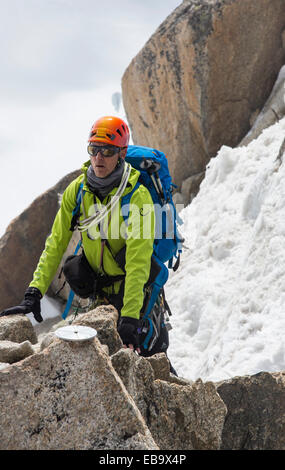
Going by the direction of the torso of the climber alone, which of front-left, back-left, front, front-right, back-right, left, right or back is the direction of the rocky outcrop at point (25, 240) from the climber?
back-right

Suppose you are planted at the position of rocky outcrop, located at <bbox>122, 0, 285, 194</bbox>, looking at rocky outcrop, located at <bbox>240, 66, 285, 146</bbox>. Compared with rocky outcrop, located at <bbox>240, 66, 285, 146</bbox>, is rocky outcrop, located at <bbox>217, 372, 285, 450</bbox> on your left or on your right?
right

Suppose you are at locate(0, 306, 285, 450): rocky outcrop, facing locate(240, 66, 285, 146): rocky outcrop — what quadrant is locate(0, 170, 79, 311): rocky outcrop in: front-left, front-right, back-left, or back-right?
front-left

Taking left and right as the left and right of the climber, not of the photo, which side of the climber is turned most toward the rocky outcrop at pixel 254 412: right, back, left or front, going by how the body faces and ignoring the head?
left

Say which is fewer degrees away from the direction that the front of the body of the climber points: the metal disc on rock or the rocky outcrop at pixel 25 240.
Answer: the metal disc on rock

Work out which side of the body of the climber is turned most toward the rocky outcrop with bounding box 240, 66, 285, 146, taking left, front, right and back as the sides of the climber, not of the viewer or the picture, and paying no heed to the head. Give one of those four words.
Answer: back

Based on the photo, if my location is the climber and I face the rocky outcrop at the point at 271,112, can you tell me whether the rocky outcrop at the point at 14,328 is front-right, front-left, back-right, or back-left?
back-left

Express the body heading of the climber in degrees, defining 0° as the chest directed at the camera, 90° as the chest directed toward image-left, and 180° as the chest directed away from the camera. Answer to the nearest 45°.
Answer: approximately 45°

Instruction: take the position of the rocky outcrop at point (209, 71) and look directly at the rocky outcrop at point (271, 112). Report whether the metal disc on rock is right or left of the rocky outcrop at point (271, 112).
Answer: right
